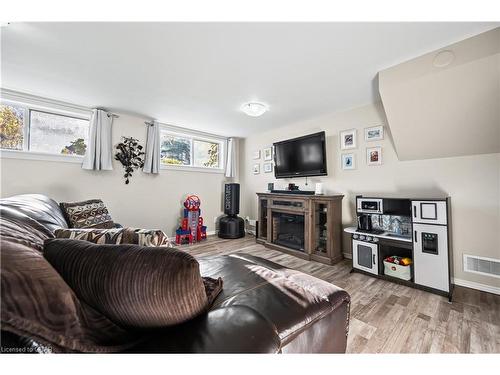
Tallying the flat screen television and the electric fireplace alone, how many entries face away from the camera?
0

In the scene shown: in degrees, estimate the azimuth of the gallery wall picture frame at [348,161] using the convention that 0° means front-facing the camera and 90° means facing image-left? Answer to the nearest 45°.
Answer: approximately 45°

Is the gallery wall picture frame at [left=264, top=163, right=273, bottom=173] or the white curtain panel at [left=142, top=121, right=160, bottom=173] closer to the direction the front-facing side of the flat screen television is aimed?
the white curtain panel

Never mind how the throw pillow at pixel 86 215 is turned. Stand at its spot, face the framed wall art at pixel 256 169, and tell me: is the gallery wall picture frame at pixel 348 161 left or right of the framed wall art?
right

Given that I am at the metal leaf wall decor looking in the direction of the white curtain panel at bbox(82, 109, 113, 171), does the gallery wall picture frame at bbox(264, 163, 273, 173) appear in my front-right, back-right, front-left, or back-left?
back-left

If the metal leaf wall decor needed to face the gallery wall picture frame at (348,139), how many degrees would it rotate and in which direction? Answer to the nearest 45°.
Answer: approximately 45° to its left

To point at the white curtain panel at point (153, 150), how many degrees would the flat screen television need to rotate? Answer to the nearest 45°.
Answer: approximately 45° to its right

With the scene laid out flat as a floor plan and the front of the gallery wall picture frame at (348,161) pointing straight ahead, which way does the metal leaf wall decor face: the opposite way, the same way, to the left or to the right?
to the left

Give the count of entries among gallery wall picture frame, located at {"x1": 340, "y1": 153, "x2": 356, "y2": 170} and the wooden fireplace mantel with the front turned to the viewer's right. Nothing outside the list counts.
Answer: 0

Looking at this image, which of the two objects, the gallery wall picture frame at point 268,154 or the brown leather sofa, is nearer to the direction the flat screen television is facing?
the brown leather sofa

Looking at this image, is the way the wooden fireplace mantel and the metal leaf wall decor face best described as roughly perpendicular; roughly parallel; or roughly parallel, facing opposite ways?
roughly perpendicular

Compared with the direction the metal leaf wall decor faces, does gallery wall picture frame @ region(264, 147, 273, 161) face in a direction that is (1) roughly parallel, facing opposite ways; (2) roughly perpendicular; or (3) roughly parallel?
roughly perpendicular

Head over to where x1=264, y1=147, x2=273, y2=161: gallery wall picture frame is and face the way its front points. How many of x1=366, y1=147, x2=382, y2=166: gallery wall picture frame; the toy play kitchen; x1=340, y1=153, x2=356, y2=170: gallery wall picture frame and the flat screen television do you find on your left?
4

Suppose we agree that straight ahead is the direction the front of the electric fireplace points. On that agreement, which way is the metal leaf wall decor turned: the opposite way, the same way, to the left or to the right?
to the left

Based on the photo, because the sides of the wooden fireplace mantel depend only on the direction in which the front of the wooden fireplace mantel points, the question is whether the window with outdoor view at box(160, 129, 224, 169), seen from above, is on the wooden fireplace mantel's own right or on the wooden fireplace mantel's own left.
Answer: on the wooden fireplace mantel's own right
